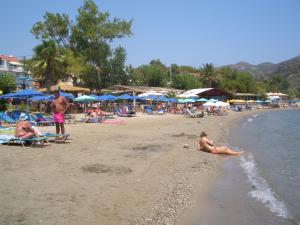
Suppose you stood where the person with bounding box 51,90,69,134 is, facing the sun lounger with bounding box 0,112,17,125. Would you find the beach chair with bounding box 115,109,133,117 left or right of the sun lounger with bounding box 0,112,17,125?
right

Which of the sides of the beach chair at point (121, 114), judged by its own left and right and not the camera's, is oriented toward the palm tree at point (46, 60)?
back

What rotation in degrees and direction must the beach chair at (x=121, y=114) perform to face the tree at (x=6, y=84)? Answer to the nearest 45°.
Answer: approximately 180°

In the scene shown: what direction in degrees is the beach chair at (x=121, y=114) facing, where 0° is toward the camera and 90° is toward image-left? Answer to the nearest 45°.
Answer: approximately 270°

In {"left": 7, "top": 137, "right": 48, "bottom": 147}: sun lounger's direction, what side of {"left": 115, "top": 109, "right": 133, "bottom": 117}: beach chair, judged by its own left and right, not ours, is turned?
right
